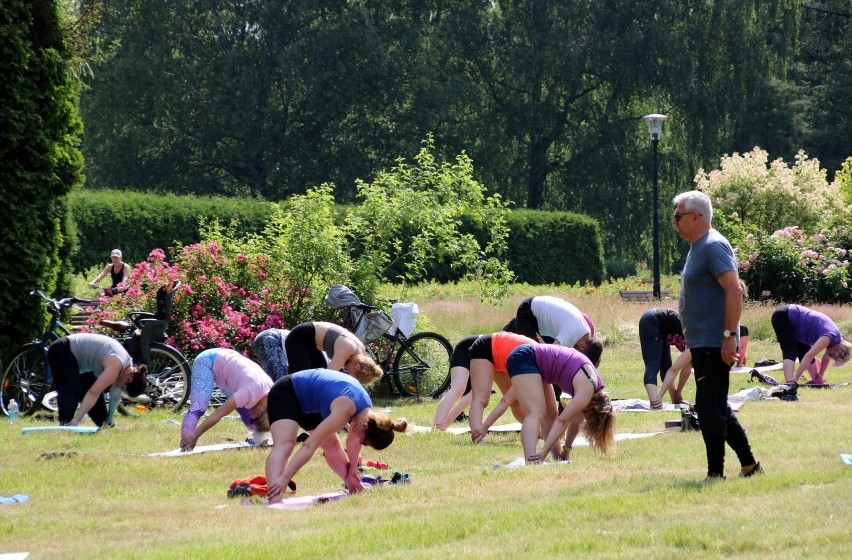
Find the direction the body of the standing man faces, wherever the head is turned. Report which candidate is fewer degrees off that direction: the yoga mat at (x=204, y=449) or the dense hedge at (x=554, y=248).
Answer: the yoga mat

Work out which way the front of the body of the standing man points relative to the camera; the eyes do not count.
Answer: to the viewer's left

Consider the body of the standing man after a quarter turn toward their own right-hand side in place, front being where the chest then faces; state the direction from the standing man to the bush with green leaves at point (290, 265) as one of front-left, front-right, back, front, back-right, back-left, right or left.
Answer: front-left

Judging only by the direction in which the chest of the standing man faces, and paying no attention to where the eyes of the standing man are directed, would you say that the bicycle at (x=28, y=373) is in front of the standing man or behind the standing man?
in front

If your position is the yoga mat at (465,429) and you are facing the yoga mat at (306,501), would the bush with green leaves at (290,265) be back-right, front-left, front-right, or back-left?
back-right

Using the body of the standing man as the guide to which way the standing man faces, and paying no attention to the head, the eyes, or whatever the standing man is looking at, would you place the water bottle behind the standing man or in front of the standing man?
in front

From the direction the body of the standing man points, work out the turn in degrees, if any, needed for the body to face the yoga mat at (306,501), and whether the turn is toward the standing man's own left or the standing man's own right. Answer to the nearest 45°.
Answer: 0° — they already face it

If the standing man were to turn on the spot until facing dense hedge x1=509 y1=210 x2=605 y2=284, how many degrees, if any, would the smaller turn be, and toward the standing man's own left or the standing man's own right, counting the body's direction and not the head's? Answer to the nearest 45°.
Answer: approximately 90° to the standing man's own right

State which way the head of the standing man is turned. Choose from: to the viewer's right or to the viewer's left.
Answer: to the viewer's left

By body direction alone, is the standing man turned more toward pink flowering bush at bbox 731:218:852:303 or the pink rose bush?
the pink rose bush
